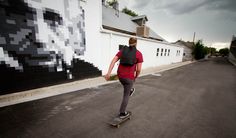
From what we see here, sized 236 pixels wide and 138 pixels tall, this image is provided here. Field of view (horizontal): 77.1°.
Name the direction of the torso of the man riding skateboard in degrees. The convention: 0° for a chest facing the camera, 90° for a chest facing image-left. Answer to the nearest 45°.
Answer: approximately 225°

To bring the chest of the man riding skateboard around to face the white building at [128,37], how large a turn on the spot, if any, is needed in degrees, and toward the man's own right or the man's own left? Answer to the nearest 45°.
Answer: approximately 45° to the man's own left

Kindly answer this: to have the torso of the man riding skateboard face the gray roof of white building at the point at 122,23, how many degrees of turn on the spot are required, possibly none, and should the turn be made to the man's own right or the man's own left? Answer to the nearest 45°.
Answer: approximately 45° to the man's own left
